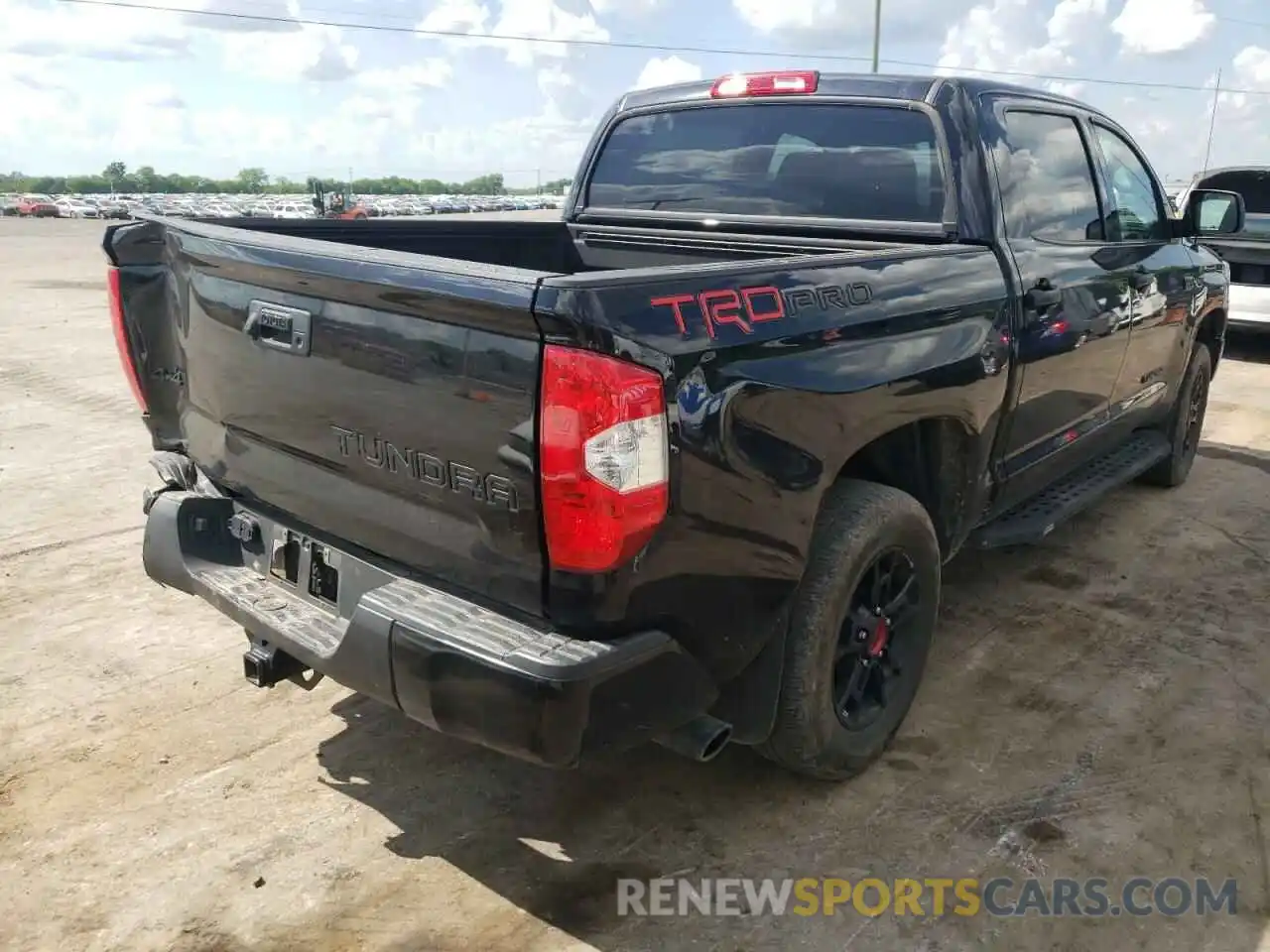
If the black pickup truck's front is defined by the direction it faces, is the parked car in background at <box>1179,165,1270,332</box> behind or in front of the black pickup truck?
in front

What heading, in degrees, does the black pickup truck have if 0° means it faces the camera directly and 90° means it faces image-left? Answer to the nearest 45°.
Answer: approximately 225°
